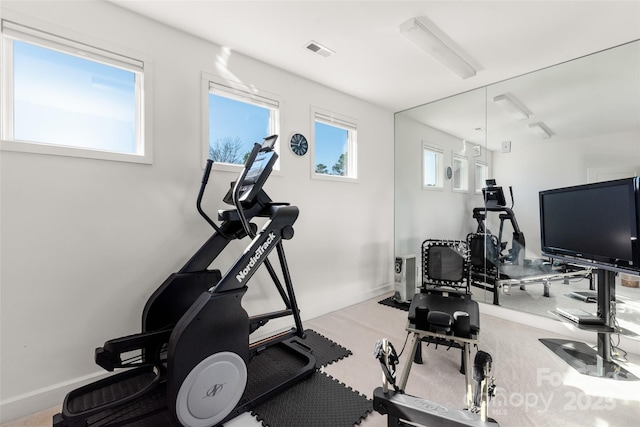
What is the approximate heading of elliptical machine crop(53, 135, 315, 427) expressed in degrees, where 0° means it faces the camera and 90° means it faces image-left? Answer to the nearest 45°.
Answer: approximately 225°

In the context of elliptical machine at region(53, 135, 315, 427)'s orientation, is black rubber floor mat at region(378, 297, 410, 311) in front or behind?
in front

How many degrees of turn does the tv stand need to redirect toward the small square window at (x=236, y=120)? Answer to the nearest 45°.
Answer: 0° — it already faces it

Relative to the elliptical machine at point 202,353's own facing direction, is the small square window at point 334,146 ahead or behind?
ahead

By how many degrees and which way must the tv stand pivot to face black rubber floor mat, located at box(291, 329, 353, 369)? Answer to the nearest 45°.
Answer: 0° — it already faces it

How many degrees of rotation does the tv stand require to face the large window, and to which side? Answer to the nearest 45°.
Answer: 0° — it already faces it

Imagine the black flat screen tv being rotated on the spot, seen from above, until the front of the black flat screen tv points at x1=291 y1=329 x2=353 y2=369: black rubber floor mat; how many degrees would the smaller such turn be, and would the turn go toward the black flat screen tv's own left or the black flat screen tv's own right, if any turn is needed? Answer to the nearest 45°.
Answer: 0° — it already faces it
